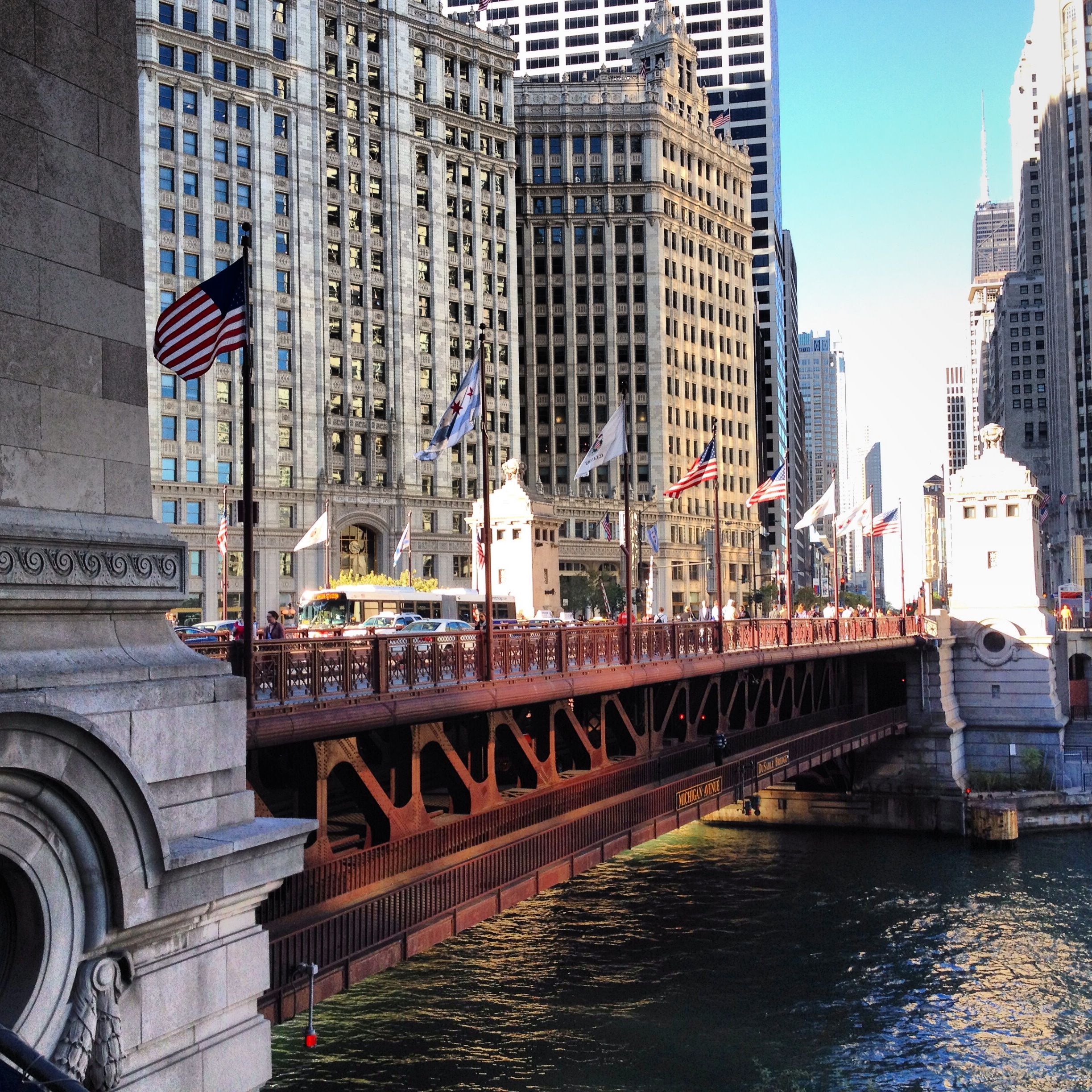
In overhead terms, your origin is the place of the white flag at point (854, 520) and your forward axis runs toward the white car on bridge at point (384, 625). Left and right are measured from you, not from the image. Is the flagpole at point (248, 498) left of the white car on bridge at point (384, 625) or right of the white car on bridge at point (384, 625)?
left

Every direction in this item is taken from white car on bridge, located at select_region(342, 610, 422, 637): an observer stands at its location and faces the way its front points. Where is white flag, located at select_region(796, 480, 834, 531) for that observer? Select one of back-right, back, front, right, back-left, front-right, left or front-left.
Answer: back-left
